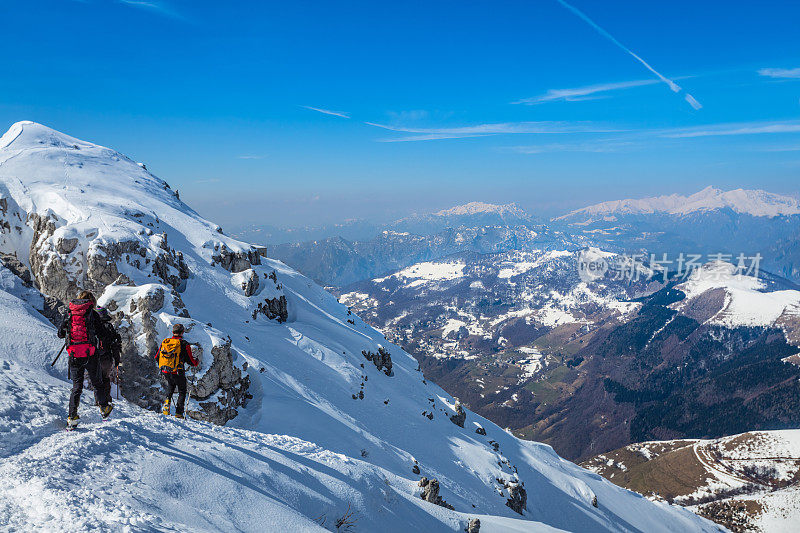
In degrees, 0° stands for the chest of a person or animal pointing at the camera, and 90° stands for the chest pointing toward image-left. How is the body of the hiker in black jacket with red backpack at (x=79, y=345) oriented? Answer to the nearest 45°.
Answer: approximately 180°

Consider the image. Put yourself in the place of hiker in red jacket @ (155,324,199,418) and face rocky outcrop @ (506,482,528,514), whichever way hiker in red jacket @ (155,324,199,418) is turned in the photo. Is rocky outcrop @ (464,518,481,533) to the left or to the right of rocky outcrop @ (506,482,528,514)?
right

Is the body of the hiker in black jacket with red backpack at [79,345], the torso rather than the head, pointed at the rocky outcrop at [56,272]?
yes
